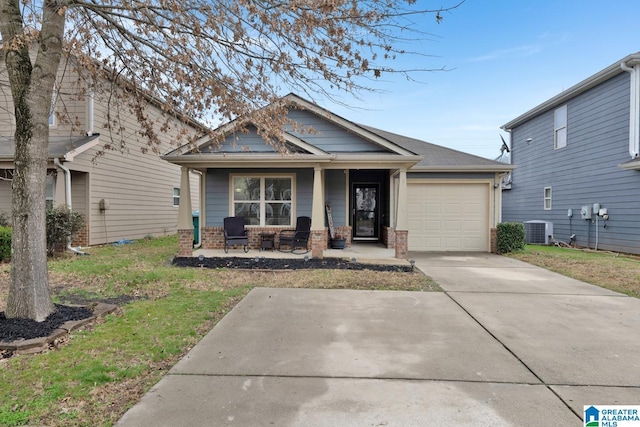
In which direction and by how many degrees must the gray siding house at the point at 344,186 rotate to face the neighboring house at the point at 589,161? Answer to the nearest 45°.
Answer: approximately 90° to its left

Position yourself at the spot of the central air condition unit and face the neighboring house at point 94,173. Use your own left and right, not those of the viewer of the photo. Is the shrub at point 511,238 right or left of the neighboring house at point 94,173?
left

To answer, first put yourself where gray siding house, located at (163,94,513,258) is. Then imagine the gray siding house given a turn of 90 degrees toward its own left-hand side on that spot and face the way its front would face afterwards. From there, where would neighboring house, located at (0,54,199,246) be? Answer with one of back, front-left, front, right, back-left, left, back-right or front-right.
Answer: back

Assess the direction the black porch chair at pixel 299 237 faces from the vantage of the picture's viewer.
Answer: facing the viewer and to the left of the viewer

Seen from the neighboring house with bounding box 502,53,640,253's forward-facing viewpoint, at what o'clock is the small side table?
The small side table is roughly at 3 o'clock from the neighboring house.

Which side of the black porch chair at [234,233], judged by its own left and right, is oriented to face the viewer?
front

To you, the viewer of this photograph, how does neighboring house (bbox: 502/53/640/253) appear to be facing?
facing the viewer and to the right of the viewer

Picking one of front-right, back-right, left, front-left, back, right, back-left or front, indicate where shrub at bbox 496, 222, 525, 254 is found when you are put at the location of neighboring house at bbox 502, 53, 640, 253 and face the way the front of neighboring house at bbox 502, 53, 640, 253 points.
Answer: right

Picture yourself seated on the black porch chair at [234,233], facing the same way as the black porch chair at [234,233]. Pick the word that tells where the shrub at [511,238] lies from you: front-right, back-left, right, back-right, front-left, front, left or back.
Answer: left

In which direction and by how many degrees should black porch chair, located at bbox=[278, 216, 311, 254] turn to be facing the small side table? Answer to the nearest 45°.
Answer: approximately 45° to its right

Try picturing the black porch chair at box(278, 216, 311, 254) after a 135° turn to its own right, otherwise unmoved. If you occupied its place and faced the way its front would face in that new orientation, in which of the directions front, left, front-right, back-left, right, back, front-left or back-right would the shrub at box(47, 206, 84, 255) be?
left

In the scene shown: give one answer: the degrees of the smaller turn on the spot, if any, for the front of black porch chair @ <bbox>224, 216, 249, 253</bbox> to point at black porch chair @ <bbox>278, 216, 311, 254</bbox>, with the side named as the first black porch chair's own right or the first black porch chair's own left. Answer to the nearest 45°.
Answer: approximately 90° to the first black porch chair's own left

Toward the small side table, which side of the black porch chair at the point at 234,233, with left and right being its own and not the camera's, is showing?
left

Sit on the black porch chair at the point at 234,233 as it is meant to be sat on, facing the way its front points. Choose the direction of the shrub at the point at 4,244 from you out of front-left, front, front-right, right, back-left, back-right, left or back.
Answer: right

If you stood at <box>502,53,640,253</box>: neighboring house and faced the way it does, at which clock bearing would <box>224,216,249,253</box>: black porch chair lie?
The black porch chair is roughly at 3 o'clock from the neighboring house.

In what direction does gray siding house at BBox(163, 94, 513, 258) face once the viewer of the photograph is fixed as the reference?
facing the viewer
